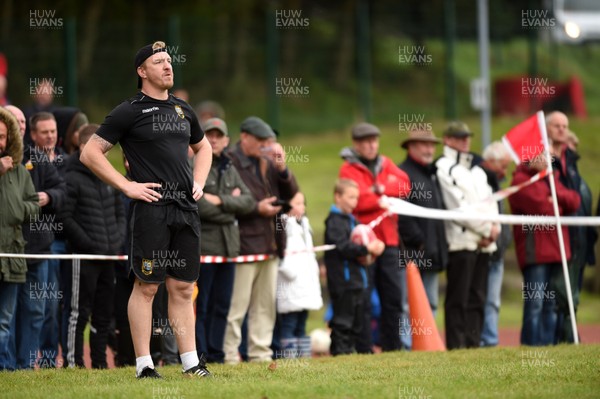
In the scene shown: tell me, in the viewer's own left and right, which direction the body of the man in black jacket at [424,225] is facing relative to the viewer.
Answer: facing the viewer and to the right of the viewer

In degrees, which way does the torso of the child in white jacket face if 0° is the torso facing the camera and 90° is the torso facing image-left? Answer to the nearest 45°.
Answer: approximately 315°

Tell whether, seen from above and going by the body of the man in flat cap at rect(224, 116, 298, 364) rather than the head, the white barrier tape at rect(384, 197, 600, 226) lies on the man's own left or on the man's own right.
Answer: on the man's own left

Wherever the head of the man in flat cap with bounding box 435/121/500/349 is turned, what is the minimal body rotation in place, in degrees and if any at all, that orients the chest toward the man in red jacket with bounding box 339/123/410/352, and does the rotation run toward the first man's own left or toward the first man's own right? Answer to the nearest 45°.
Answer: approximately 90° to the first man's own right

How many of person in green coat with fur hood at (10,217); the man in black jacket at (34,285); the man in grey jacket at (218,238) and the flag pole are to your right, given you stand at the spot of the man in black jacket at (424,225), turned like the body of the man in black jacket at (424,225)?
3

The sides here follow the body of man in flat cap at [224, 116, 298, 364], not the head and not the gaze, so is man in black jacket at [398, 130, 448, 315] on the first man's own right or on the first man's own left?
on the first man's own left

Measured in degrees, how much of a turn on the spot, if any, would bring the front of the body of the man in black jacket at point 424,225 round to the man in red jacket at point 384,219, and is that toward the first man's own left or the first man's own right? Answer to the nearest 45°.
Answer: approximately 90° to the first man's own right

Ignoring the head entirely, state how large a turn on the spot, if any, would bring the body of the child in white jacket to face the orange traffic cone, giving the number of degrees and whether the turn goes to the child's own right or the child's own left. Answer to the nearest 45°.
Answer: approximately 45° to the child's own left
